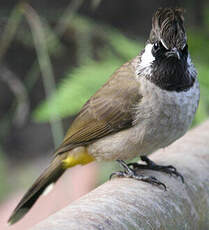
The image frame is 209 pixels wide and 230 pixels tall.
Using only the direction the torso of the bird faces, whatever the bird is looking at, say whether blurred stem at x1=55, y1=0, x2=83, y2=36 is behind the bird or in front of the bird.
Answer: behind

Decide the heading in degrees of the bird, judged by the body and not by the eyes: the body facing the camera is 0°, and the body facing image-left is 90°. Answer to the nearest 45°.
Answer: approximately 315°

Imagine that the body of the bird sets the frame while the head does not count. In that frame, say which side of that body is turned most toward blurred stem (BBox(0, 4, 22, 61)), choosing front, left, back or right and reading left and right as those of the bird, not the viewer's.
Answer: back

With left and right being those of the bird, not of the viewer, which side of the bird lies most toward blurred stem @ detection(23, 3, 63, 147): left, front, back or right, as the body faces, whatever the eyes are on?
back
